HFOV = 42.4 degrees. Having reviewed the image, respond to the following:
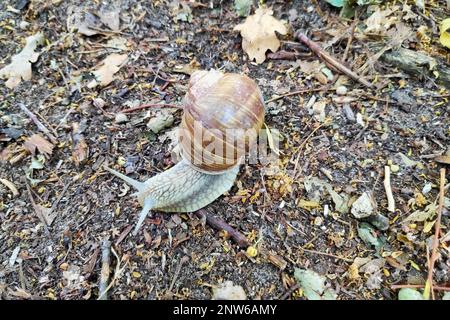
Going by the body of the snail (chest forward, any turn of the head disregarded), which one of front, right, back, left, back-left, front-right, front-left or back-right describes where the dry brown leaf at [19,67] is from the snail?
right

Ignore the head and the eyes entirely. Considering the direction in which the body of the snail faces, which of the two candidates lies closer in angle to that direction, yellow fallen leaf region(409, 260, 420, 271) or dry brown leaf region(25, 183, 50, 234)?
the dry brown leaf

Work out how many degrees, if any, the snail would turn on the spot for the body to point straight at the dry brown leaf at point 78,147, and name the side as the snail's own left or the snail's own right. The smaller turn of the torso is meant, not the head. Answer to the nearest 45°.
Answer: approximately 90° to the snail's own right

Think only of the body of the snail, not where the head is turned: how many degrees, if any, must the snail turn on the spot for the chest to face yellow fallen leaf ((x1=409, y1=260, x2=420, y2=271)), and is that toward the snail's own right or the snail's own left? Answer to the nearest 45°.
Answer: approximately 90° to the snail's own left

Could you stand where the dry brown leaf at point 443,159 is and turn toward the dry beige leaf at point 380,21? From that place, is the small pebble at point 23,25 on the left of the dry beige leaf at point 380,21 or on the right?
left

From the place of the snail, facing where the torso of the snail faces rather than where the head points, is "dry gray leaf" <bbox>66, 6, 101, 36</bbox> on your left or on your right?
on your right

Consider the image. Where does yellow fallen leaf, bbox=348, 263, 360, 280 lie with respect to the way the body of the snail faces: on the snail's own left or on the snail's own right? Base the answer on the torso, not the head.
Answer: on the snail's own left

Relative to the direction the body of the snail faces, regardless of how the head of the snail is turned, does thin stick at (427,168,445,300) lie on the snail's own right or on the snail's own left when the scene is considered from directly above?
on the snail's own left

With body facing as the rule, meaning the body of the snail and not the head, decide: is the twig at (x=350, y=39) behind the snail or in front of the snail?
behind

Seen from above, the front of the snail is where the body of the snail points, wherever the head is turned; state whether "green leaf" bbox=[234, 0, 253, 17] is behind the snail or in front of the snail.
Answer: behind

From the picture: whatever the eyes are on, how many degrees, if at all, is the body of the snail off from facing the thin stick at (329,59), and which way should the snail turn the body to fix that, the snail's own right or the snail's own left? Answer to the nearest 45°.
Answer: approximately 180°

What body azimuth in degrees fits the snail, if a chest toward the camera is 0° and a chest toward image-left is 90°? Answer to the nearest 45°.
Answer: approximately 45°

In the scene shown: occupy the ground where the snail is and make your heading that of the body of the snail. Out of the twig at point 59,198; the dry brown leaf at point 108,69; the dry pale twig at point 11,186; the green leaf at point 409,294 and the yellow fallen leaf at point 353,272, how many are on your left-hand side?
2

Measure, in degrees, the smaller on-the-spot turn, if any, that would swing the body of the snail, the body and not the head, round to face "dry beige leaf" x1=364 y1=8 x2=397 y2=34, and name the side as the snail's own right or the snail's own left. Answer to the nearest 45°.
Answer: approximately 180°
